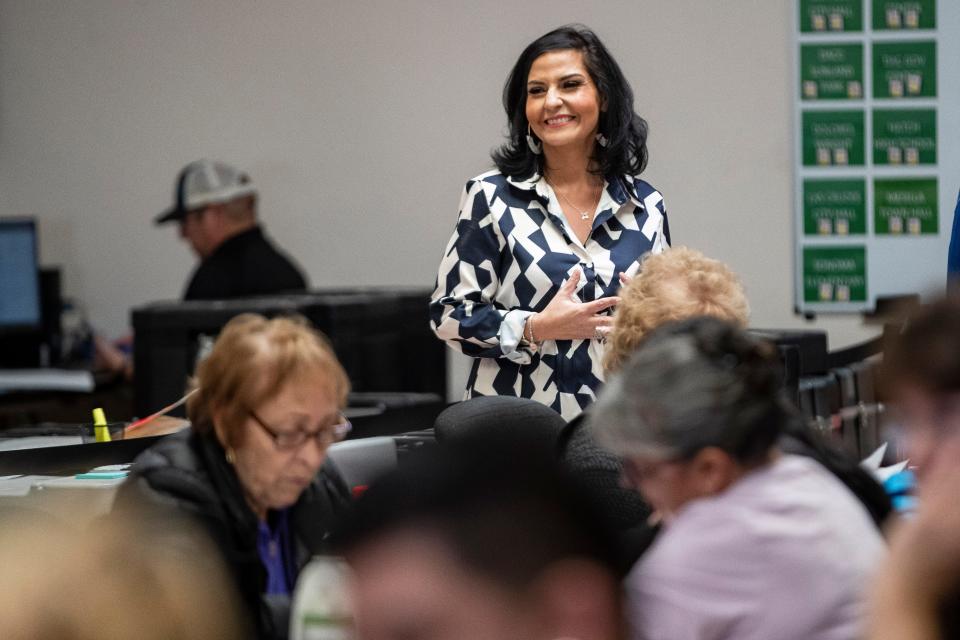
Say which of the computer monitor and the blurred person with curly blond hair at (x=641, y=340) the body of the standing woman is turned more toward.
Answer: the blurred person with curly blond hair

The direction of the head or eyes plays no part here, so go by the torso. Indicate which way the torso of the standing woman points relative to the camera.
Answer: toward the camera

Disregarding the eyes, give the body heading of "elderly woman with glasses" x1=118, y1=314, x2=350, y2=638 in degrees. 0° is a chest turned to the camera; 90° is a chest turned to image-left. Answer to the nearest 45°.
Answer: approximately 315°

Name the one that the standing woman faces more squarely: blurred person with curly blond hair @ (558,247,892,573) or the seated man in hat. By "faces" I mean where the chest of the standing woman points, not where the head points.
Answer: the blurred person with curly blond hair

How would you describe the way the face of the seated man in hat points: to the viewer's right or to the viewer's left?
to the viewer's left

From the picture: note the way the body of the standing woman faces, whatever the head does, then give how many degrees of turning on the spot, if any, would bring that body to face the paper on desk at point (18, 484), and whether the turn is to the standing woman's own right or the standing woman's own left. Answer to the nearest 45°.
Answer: approximately 45° to the standing woman's own right

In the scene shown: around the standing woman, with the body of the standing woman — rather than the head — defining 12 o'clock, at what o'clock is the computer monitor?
The computer monitor is roughly at 5 o'clock from the standing woman.

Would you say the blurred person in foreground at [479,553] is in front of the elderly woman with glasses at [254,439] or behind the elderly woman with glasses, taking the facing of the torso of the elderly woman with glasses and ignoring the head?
in front

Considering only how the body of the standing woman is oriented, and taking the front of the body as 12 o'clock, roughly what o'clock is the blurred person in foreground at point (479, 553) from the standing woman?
The blurred person in foreground is roughly at 12 o'clock from the standing woman.
